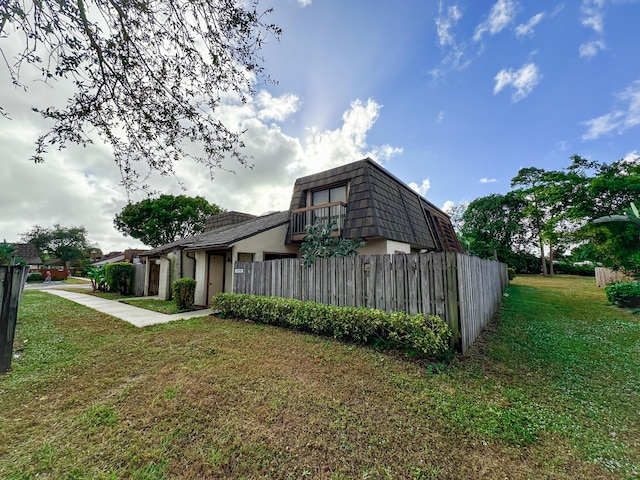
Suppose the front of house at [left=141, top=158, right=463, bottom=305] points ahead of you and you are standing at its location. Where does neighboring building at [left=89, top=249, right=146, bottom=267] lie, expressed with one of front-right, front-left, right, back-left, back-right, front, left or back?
right

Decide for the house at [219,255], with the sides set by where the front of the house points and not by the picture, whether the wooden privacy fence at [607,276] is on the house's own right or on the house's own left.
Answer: on the house's own left

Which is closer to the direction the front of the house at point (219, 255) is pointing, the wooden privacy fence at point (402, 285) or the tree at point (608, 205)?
the wooden privacy fence

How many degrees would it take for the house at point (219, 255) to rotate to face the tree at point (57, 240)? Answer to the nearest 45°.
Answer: approximately 90° to its right

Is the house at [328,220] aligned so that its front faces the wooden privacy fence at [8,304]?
yes

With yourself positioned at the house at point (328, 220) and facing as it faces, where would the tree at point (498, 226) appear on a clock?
The tree is roughly at 6 o'clock from the house.

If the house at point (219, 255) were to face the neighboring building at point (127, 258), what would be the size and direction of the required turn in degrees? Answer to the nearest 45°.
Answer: approximately 90° to its right

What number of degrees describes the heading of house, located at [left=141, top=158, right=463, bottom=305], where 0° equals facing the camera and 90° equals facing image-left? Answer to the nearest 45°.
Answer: approximately 45°

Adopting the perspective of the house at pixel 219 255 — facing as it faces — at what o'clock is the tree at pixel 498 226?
The tree is roughly at 7 o'clock from the house.

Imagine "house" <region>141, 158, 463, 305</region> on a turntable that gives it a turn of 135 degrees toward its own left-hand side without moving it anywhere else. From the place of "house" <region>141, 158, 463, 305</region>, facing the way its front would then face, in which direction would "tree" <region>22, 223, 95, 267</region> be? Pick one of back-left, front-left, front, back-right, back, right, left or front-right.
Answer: back-left

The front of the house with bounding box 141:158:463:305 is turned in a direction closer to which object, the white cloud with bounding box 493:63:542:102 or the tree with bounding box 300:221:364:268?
the tree
